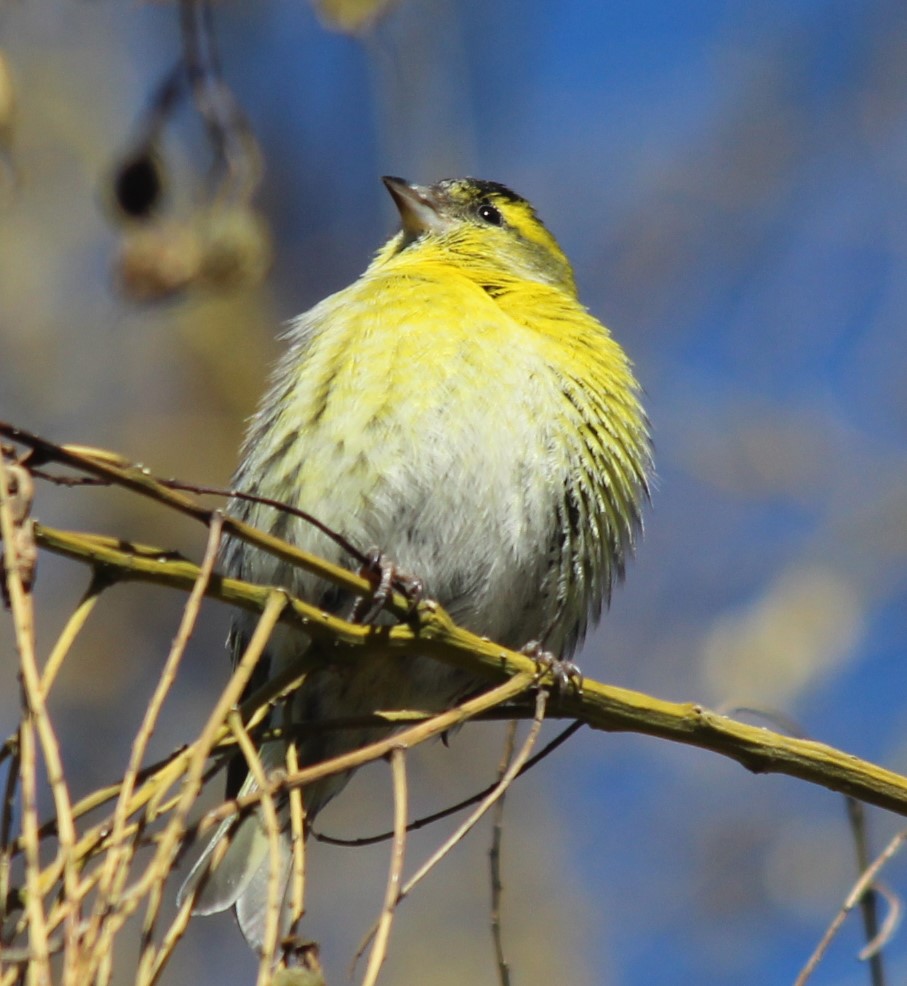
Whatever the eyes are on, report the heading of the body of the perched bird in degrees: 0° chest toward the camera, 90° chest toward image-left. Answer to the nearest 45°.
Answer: approximately 0°
